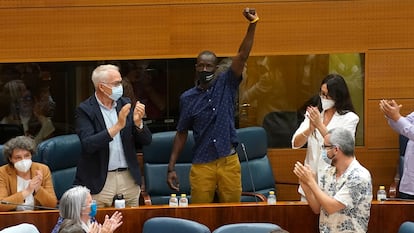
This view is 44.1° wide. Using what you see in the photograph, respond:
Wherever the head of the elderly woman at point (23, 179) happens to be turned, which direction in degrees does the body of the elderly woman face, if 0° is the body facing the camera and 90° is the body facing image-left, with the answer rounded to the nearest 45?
approximately 0°

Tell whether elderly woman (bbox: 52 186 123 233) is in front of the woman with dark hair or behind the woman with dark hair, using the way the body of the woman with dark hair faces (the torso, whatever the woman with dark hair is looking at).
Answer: in front

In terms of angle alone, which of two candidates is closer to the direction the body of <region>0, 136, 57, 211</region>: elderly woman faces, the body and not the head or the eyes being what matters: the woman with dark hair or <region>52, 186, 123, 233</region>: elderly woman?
the elderly woman

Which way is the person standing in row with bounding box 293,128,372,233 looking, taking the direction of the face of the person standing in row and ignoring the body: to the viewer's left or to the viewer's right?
to the viewer's left

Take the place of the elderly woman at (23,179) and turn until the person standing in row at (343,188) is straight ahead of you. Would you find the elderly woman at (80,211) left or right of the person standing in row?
right

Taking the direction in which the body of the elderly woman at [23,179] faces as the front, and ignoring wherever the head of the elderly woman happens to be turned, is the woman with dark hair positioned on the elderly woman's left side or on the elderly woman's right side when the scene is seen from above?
on the elderly woman's left side

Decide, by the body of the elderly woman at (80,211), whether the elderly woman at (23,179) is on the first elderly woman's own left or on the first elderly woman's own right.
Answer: on the first elderly woman's own left
